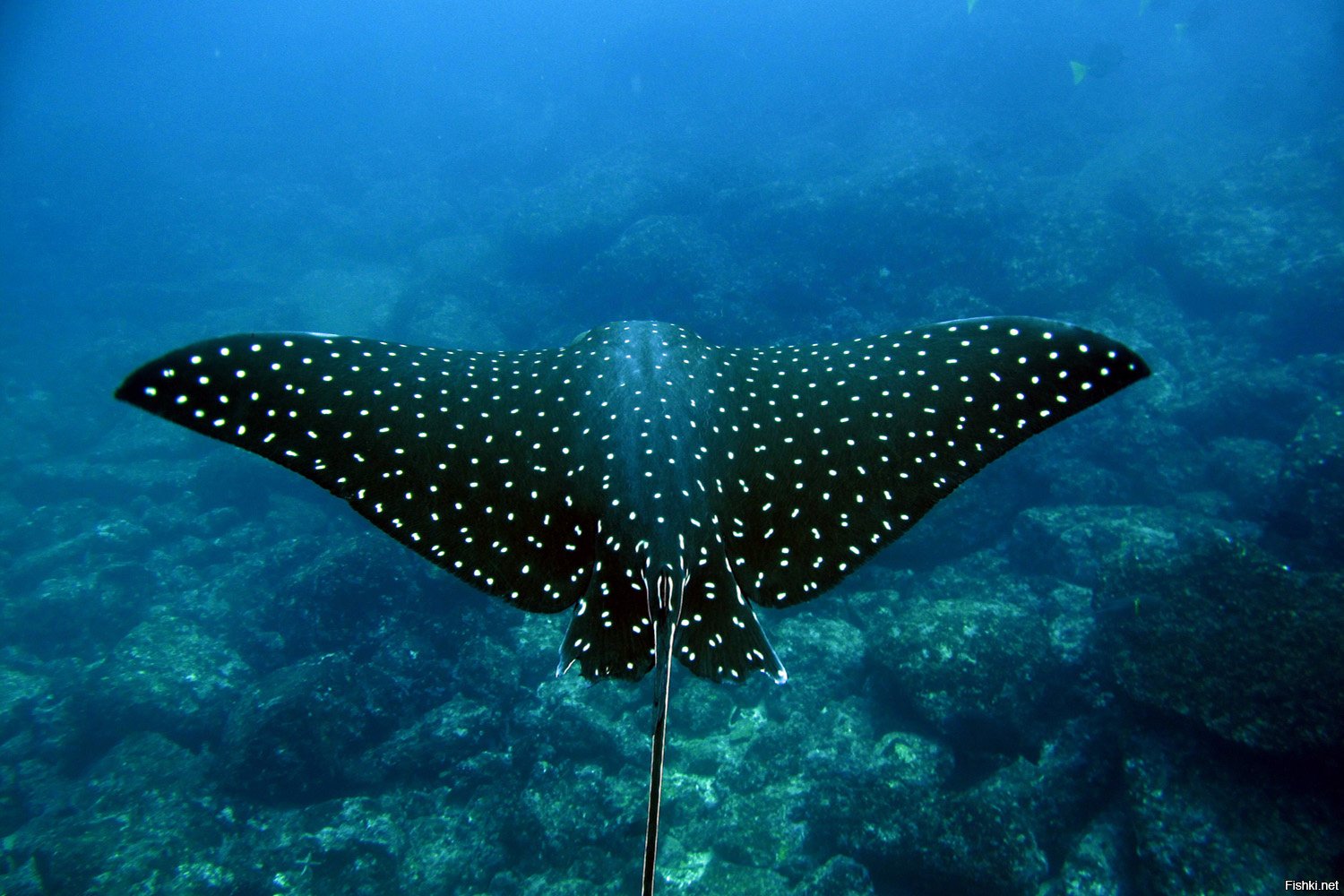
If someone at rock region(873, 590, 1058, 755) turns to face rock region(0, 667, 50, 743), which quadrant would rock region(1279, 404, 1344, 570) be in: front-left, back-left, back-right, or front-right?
back-right

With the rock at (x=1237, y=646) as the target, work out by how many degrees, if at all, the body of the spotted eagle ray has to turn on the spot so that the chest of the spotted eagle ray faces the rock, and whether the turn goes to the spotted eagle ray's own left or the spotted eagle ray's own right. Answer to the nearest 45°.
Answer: approximately 45° to the spotted eagle ray's own right

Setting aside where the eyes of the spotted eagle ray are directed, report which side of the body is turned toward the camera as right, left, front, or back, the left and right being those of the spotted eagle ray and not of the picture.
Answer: back

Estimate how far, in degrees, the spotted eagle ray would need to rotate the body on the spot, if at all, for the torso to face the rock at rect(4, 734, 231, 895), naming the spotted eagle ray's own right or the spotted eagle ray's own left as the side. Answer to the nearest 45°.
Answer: approximately 45° to the spotted eagle ray's own left

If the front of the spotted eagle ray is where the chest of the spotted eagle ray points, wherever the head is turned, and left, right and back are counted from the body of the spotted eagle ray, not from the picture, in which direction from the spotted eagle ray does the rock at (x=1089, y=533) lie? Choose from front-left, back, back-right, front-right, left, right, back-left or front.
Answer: front-right

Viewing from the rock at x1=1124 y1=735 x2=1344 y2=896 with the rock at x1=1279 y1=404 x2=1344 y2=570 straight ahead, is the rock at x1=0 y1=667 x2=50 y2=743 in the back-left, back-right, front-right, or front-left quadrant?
back-left

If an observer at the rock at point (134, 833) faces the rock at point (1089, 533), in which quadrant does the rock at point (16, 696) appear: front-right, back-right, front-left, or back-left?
back-left
